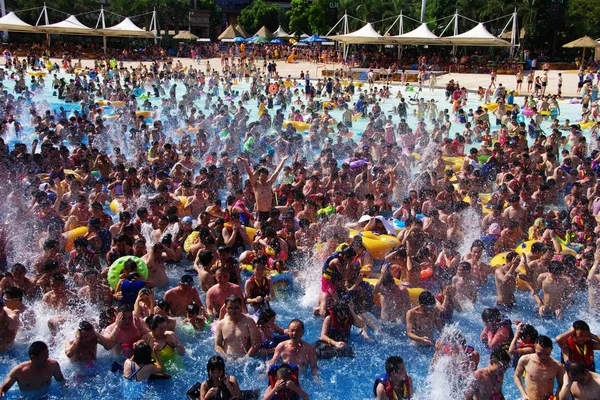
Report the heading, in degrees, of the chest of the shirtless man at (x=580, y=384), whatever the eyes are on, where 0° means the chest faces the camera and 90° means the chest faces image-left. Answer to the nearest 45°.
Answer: approximately 45°

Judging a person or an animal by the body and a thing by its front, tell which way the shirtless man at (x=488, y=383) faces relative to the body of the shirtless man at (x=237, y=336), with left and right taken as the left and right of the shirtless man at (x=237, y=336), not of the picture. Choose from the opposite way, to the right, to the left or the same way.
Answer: the same way

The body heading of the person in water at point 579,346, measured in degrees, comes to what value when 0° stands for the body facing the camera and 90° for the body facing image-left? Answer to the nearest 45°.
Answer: approximately 0°

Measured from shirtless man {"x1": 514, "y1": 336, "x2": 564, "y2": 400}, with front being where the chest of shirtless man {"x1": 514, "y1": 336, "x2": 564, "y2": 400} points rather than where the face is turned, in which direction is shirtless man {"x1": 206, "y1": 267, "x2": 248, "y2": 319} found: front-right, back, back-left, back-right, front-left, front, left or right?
right

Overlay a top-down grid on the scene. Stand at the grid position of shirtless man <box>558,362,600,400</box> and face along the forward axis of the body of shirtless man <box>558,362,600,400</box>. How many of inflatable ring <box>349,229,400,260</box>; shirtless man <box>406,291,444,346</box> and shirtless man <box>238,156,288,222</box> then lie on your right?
3

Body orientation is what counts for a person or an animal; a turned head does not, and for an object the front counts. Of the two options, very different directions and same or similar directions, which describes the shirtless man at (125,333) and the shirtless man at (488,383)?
same or similar directions

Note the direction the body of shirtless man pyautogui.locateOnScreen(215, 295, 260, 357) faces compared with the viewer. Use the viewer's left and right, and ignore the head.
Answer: facing the viewer

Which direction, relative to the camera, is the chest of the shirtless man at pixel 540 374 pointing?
toward the camera

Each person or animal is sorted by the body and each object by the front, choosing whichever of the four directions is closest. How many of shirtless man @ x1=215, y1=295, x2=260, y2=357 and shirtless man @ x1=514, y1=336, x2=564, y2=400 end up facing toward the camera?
2
